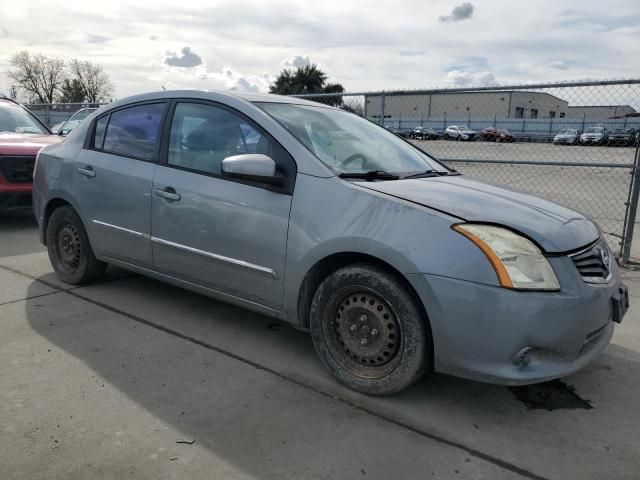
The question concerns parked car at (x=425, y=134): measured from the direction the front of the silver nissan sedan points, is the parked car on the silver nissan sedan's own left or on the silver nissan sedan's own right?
on the silver nissan sedan's own left

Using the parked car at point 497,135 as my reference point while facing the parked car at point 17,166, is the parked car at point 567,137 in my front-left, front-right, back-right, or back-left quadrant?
back-left

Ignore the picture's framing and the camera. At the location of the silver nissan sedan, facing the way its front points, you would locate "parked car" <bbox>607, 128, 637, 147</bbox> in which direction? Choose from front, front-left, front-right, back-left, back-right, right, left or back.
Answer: left

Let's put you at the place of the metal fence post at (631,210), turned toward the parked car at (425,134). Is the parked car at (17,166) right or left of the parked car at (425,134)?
left

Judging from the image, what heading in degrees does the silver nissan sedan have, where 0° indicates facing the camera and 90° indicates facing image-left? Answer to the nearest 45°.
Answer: approximately 315°

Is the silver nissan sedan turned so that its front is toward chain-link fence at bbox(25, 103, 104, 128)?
no

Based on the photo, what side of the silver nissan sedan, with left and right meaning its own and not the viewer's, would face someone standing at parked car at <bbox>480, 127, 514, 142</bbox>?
left

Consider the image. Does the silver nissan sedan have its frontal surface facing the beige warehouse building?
no

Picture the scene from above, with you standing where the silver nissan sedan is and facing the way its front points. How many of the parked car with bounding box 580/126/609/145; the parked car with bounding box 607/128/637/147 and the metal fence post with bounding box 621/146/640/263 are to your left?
3

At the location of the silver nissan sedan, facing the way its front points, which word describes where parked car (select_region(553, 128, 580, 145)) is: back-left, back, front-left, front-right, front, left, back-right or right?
left

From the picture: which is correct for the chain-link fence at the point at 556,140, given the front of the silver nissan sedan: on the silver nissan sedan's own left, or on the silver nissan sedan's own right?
on the silver nissan sedan's own left

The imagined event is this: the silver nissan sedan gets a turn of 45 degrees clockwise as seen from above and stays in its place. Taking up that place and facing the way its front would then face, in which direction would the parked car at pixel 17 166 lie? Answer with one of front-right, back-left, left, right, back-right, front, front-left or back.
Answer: back-right
